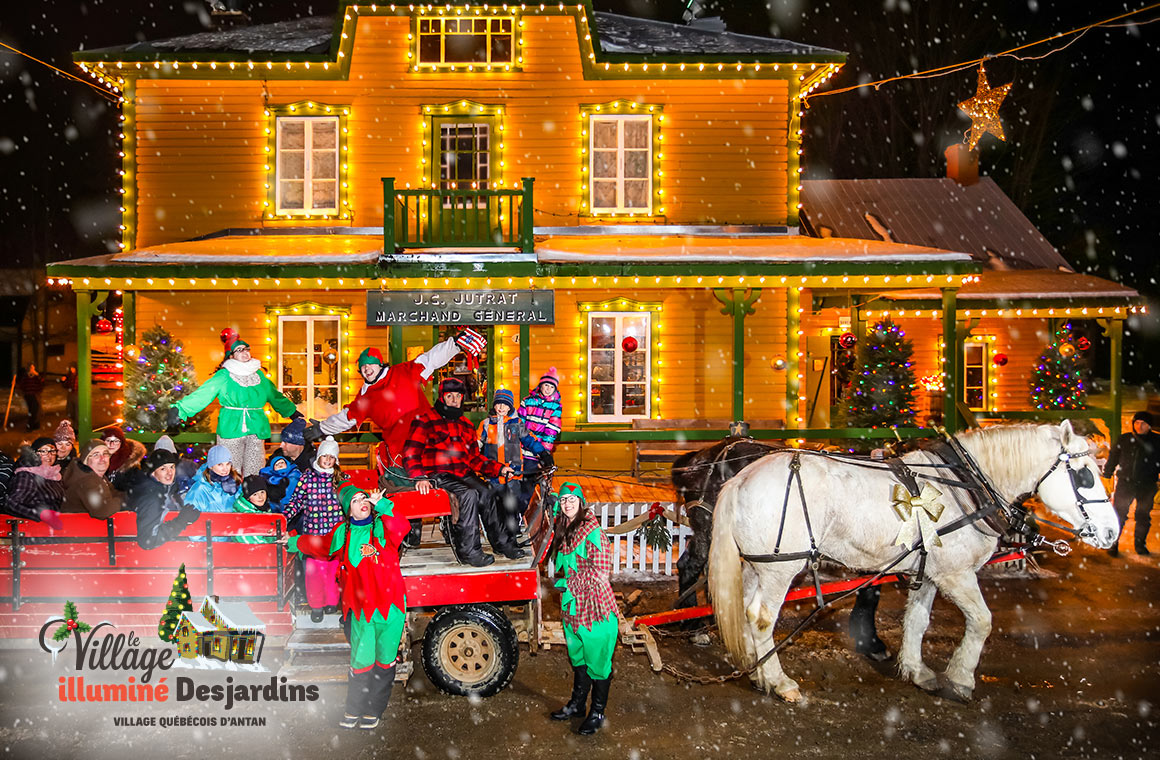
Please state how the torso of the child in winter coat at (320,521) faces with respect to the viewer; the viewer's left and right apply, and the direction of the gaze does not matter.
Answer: facing the viewer

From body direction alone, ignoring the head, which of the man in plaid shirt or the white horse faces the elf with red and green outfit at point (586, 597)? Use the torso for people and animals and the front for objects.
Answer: the man in plaid shirt

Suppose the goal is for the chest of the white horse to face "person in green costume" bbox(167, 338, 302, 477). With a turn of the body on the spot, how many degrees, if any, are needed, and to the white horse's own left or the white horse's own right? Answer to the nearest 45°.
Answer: approximately 180°

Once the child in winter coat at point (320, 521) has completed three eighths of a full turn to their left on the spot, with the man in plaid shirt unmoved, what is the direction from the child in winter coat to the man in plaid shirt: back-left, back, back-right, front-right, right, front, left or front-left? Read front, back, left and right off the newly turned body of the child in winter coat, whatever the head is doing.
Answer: front-right

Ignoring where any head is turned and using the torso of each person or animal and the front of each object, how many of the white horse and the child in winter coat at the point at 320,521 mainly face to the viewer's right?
1

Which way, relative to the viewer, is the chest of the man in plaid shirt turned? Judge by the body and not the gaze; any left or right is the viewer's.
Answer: facing the viewer and to the right of the viewer

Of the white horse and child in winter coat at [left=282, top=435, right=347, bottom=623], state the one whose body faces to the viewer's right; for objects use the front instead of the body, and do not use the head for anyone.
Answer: the white horse

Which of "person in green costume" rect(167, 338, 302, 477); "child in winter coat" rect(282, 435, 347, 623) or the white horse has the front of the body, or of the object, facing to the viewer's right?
the white horse

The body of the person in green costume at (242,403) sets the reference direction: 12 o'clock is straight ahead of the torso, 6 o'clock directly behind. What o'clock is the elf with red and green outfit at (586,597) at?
The elf with red and green outfit is roughly at 11 o'clock from the person in green costume.

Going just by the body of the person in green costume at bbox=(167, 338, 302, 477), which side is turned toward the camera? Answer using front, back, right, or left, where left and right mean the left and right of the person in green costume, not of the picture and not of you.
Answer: front

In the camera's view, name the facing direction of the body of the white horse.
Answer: to the viewer's right
